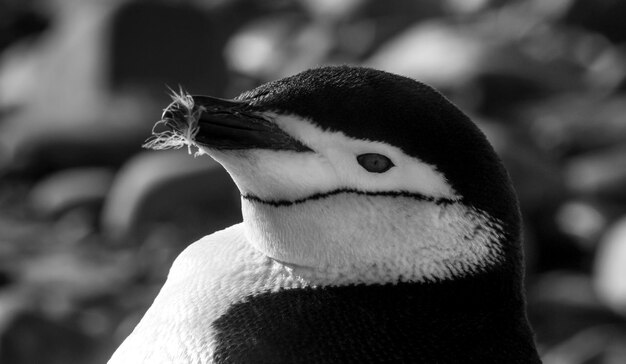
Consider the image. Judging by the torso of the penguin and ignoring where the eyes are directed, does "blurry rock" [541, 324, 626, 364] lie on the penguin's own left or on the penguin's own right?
on the penguin's own right

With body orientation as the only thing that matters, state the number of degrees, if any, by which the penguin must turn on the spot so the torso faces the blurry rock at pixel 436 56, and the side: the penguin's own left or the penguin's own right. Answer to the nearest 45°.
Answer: approximately 90° to the penguin's own right

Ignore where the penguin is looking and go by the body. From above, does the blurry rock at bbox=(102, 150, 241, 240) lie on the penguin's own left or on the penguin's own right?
on the penguin's own right

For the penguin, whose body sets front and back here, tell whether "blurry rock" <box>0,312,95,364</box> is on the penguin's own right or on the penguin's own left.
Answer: on the penguin's own right

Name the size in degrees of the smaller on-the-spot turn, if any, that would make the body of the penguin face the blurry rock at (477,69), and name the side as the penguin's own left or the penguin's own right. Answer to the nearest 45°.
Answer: approximately 90° to the penguin's own right

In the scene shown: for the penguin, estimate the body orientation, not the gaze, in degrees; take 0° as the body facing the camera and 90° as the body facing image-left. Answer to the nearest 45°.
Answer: approximately 90°
